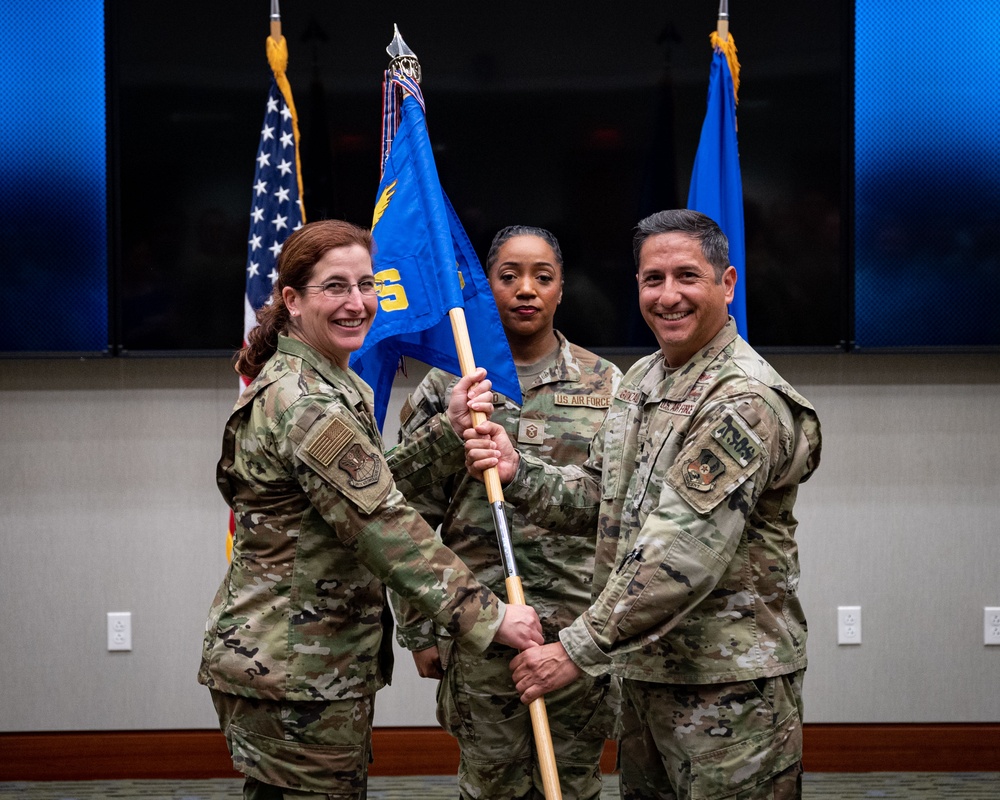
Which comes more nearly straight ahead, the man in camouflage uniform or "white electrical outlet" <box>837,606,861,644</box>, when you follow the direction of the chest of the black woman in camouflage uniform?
the man in camouflage uniform

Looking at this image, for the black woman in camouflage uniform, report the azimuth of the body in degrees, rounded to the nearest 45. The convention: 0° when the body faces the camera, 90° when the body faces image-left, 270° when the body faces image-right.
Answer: approximately 0°

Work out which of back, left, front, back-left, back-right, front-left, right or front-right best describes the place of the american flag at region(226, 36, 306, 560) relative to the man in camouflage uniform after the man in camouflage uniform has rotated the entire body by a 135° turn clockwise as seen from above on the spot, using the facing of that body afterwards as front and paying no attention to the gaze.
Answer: front-left

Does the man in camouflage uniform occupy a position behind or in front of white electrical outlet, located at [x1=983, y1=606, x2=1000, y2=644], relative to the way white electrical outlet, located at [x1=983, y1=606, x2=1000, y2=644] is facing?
in front

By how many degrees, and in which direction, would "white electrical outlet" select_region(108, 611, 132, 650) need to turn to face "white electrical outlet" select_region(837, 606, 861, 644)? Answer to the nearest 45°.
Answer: approximately 90° to its left

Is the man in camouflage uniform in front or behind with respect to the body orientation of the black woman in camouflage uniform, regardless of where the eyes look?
in front

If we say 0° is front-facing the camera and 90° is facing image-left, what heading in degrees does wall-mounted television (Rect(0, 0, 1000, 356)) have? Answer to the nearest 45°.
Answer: approximately 0°

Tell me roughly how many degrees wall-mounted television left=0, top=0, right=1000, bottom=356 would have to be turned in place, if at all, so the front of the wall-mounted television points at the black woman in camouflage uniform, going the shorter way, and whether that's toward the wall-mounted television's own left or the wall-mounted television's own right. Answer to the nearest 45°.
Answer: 0° — it already faces them

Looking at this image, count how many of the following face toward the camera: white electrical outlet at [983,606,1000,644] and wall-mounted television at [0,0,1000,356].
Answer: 2

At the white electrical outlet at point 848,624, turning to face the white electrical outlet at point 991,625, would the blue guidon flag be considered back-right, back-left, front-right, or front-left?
back-right
